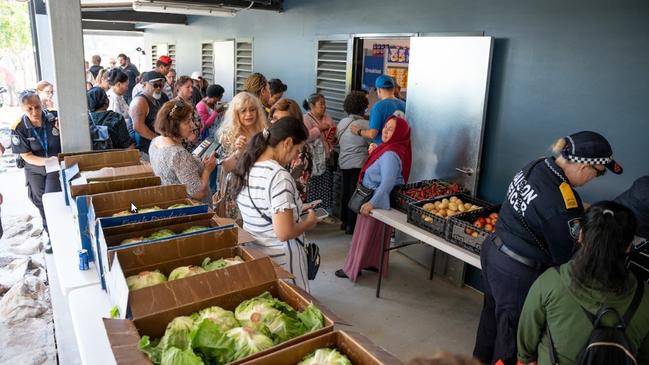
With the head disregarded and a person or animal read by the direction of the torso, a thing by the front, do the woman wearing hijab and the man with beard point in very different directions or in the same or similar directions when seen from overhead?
very different directions

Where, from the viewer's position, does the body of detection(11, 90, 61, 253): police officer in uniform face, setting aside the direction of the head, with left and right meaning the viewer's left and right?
facing the viewer and to the right of the viewer

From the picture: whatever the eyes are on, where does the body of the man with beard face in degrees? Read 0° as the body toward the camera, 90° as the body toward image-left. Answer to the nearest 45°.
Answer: approximately 315°
